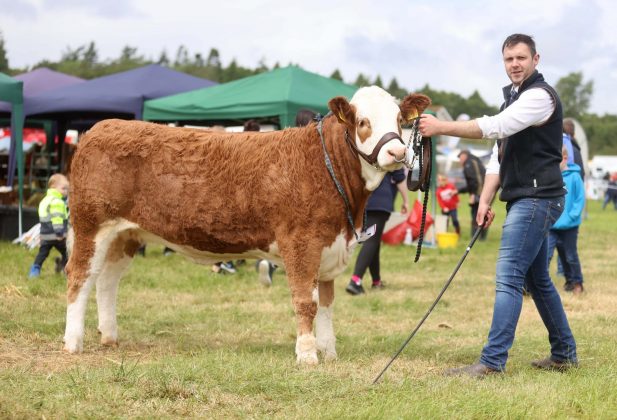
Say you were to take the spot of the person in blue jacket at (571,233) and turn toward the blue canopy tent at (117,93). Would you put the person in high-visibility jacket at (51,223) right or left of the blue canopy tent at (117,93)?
left

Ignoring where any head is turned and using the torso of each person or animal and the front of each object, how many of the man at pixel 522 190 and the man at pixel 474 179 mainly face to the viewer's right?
0

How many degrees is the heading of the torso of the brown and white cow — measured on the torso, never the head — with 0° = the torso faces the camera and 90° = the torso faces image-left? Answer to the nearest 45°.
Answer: approximately 270°

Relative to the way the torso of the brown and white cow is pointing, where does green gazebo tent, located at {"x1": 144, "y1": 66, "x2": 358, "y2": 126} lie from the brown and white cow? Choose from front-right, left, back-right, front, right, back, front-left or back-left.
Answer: left

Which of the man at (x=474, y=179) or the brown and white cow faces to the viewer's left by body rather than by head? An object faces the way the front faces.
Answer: the man

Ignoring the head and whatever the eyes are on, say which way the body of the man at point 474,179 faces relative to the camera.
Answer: to the viewer's left

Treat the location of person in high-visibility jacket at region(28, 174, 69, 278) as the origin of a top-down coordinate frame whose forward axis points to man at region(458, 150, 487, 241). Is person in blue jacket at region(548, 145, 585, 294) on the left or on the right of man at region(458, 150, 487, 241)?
right

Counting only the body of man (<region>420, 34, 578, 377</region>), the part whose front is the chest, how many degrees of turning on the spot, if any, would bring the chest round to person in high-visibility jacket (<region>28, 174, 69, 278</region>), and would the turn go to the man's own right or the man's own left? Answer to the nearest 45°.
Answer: approximately 45° to the man's own right

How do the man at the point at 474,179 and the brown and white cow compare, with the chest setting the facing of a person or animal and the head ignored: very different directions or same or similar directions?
very different directions
